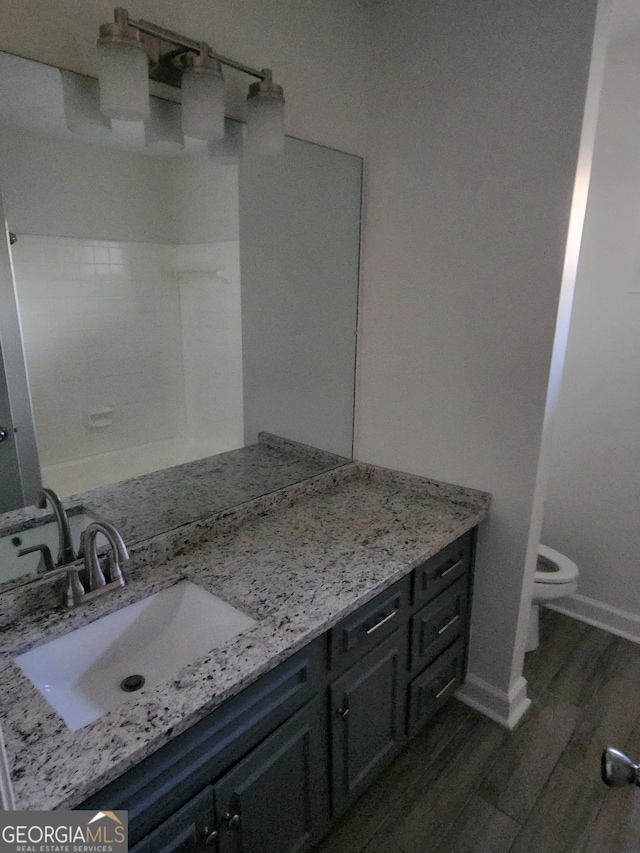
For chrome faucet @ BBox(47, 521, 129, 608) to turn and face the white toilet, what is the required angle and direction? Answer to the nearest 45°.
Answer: approximately 45° to its left

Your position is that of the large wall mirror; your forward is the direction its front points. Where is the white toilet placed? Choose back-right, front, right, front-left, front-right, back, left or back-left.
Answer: front-left

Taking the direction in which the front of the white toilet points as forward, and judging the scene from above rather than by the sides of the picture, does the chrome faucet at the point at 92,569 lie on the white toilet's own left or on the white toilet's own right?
on the white toilet's own right

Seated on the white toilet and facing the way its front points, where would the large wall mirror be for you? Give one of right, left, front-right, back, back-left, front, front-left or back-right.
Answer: right

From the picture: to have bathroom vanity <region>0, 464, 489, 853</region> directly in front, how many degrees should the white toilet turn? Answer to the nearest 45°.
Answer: approximately 90° to its right

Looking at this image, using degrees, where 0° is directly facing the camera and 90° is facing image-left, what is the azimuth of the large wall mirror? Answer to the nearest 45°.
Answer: approximately 315°

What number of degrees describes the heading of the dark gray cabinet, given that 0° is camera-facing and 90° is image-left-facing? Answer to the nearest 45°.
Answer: approximately 315°
